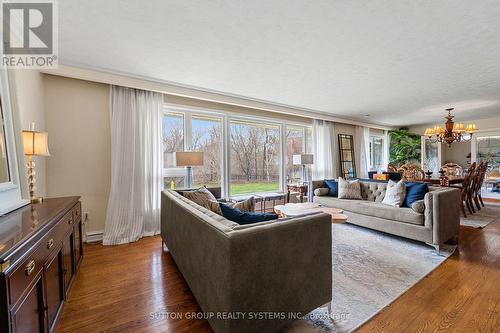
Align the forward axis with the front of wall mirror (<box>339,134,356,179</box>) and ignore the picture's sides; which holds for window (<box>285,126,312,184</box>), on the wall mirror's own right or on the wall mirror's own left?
on the wall mirror's own right

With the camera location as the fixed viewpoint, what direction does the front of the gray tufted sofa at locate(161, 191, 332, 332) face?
facing away from the viewer and to the right of the viewer

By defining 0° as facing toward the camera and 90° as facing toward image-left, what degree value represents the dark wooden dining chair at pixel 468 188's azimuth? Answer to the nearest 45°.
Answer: approximately 90°

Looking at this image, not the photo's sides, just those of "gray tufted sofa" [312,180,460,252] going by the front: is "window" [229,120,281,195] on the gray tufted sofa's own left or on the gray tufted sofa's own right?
on the gray tufted sofa's own right

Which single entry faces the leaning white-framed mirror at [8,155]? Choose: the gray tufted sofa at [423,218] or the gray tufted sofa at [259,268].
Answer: the gray tufted sofa at [423,218]

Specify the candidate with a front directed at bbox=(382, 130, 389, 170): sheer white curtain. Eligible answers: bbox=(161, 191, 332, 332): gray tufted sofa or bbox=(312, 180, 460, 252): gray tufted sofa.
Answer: bbox=(161, 191, 332, 332): gray tufted sofa

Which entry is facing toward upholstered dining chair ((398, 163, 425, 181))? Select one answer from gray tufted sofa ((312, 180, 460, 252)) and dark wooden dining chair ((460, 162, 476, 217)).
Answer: dark wooden dining chair ((460, 162, 476, 217))

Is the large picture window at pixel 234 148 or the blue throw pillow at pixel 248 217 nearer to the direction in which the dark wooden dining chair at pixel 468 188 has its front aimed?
the large picture window

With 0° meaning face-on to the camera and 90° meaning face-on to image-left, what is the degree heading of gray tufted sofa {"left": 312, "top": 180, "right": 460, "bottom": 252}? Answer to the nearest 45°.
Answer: approximately 45°

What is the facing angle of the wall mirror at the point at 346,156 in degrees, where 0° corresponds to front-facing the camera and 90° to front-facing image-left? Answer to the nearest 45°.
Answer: approximately 315°

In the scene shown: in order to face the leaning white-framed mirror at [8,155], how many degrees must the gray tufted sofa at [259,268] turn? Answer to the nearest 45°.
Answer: approximately 135° to its left

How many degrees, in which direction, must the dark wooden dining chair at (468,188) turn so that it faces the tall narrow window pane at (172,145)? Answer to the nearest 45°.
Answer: approximately 45° to its left

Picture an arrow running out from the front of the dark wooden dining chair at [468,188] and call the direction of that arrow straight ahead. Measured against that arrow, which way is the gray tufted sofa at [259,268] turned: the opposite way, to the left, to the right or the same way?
to the right

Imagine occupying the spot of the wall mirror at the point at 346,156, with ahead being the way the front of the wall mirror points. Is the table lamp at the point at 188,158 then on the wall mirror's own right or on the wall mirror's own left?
on the wall mirror's own right
